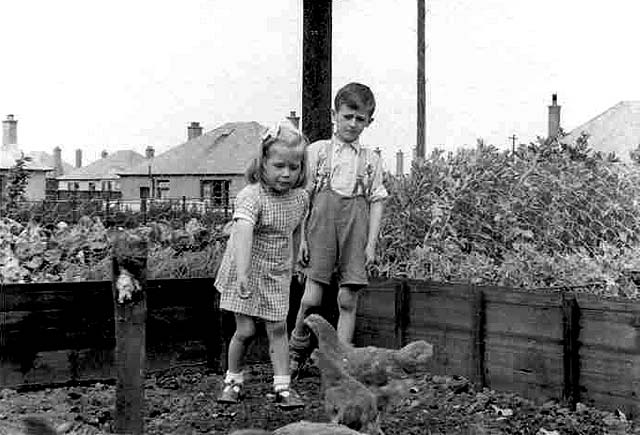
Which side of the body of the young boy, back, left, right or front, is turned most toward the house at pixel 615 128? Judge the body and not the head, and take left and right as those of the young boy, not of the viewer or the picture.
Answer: back

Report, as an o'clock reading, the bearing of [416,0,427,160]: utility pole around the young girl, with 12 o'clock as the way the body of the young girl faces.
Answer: The utility pole is roughly at 8 o'clock from the young girl.

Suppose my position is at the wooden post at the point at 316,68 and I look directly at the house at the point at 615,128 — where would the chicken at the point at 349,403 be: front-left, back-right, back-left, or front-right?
back-right

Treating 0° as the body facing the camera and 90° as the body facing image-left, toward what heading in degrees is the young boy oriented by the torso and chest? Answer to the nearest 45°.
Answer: approximately 0°

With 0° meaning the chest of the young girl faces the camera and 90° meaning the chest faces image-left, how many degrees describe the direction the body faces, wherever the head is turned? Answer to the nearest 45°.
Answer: approximately 315°

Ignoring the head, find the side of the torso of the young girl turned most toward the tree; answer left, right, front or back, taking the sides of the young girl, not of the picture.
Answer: back

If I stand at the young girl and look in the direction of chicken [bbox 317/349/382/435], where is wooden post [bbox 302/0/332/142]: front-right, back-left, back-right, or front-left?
back-left
